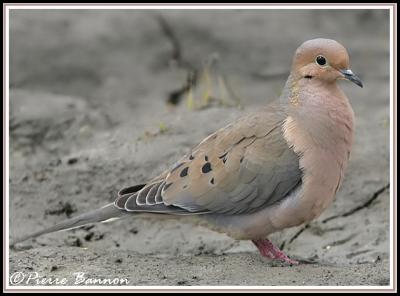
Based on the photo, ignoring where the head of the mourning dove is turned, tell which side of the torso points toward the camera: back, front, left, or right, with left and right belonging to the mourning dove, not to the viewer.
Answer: right
